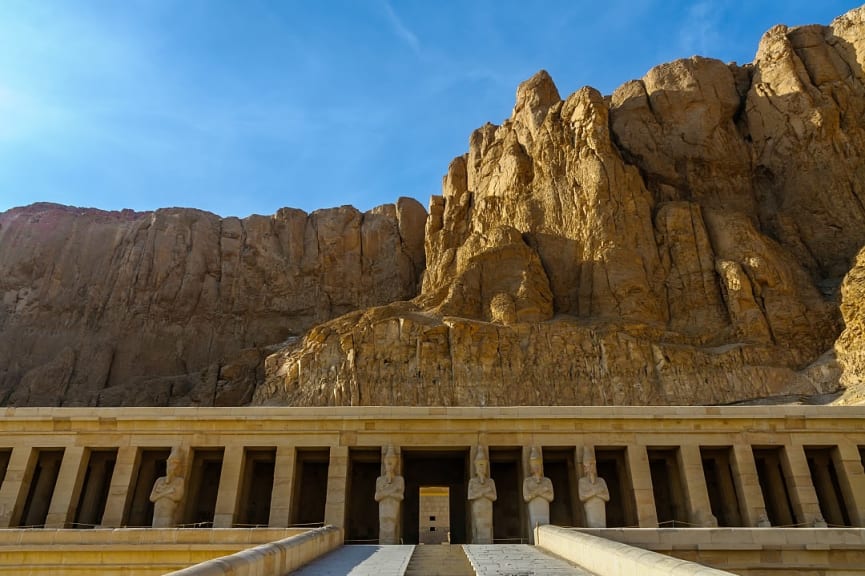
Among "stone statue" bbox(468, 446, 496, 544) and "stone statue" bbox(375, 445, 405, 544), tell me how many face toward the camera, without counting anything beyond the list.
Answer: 2

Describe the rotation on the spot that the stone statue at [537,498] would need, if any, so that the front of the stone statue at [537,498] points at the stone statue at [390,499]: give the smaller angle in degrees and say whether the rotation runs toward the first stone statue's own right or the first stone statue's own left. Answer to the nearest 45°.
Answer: approximately 90° to the first stone statue's own right

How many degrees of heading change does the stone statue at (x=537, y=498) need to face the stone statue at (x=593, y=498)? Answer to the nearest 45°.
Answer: approximately 90° to its left

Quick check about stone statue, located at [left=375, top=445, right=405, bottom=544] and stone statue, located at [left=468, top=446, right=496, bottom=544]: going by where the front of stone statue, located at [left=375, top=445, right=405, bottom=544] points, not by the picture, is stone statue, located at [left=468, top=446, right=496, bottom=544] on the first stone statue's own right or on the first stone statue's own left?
on the first stone statue's own left

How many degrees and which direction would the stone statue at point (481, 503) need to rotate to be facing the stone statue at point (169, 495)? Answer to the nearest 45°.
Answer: approximately 90° to its right

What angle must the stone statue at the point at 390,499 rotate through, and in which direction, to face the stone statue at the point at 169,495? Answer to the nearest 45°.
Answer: approximately 90° to its right

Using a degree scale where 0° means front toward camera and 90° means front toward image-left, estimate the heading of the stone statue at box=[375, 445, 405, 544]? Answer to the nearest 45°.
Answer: approximately 0°

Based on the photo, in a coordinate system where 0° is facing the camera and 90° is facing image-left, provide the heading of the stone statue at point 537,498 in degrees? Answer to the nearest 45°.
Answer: approximately 0°

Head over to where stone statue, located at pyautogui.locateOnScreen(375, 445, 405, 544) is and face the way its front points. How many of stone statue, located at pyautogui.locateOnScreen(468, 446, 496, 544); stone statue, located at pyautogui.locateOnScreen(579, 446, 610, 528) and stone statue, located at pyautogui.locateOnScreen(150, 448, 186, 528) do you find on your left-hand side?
2
